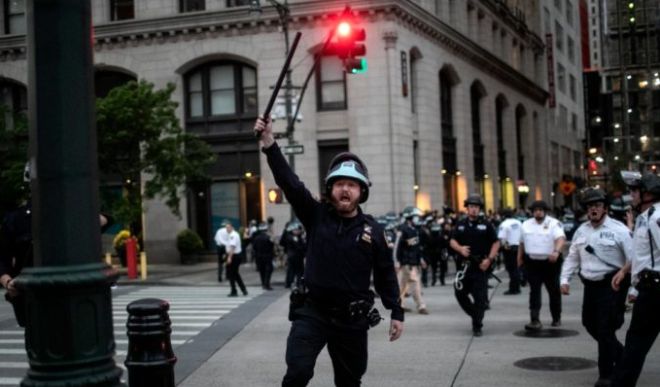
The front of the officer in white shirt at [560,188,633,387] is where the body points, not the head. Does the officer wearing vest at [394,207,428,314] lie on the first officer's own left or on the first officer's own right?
on the first officer's own right

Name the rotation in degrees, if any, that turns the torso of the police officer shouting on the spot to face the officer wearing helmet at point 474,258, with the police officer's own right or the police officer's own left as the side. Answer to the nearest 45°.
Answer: approximately 180°

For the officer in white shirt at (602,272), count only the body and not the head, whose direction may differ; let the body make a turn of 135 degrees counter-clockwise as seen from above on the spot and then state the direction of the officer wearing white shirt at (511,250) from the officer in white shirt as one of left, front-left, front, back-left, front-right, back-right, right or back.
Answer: left

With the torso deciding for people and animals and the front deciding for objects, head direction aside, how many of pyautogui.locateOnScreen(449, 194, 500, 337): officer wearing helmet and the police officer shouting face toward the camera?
2

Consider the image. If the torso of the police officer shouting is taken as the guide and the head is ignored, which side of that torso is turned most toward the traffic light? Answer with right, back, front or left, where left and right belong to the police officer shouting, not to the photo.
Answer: back

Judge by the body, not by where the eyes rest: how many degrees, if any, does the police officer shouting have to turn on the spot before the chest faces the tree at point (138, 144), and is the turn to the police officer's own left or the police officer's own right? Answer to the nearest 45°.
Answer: approximately 180°

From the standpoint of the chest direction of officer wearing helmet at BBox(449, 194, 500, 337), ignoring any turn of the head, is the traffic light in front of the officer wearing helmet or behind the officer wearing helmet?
behind
